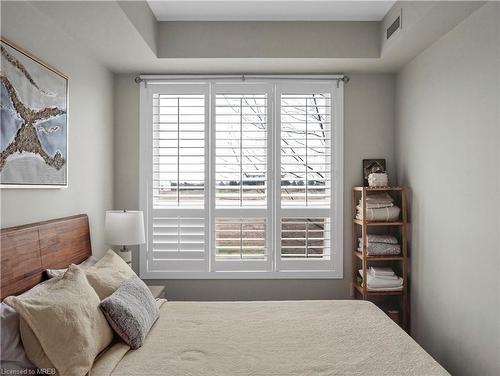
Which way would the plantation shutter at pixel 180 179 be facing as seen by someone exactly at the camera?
facing the viewer

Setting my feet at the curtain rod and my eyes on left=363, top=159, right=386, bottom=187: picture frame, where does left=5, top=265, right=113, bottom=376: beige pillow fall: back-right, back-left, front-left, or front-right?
back-right

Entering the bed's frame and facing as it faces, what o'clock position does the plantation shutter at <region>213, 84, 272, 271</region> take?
The plantation shutter is roughly at 9 o'clock from the bed.

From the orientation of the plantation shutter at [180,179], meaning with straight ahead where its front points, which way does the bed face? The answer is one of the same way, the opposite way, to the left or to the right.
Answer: to the left

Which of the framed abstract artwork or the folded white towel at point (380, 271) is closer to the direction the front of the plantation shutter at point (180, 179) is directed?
the framed abstract artwork

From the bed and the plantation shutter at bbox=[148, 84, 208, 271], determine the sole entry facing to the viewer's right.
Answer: the bed

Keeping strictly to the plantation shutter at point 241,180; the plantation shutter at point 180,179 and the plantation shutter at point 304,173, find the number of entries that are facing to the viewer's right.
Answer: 0

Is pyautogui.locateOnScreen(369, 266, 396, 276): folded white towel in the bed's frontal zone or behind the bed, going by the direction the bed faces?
frontal zone

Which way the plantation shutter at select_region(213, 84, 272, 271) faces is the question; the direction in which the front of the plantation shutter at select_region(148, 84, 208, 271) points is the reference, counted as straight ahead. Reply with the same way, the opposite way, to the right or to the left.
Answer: the same way

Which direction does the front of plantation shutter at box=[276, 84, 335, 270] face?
toward the camera

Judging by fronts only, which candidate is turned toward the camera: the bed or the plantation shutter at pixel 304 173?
the plantation shutter

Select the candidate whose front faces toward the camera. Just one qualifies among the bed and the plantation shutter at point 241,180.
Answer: the plantation shutter

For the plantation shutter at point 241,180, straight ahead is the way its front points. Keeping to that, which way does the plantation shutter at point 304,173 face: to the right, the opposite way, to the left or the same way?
the same way

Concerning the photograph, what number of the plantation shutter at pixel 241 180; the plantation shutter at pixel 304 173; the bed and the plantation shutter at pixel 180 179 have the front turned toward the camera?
3

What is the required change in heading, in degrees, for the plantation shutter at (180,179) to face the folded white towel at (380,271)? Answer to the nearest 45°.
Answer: approximately 90° to its left

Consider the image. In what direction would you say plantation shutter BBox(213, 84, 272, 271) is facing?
toward the camera

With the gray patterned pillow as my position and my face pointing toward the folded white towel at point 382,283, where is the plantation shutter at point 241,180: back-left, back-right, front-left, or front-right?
front-left

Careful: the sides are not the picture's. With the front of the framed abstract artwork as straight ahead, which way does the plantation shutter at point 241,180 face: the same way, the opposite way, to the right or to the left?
to the right
